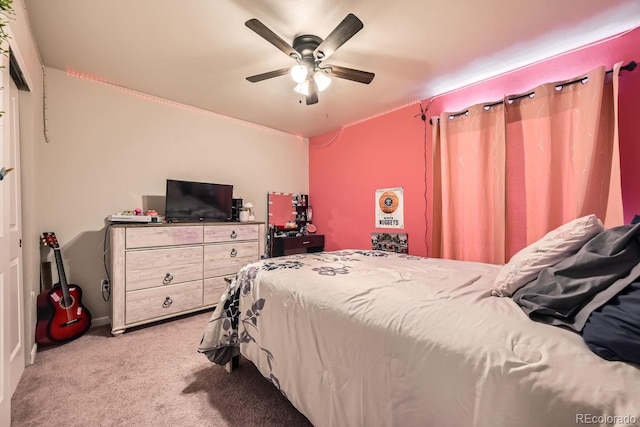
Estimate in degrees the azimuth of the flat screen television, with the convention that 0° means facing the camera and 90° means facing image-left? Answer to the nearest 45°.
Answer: approximately 315°

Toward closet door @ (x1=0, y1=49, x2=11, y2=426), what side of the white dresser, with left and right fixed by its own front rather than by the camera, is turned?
right

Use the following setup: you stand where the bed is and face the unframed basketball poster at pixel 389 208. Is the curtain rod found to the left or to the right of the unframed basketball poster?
right

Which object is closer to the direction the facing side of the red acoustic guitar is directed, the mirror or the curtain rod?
the curtain rod

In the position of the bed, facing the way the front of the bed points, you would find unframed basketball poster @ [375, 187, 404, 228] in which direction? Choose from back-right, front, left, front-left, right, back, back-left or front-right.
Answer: front-right

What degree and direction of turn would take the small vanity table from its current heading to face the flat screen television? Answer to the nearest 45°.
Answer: approximately 90° to its right

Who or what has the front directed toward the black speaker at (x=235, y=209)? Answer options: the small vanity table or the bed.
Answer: the bed

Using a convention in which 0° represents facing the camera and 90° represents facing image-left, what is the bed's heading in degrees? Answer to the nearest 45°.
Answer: approximately 135°
